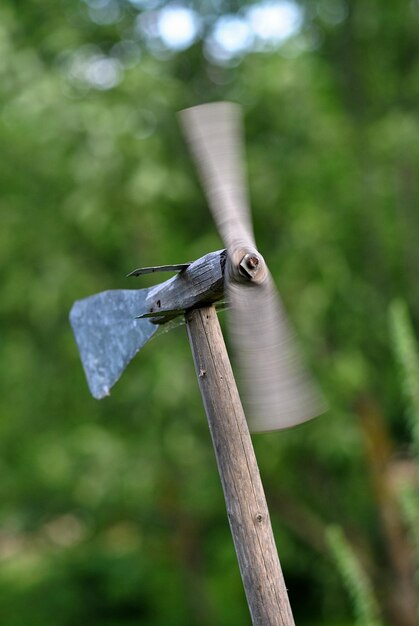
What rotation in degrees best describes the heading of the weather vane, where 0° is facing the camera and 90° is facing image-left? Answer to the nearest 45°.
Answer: approximately 315°
